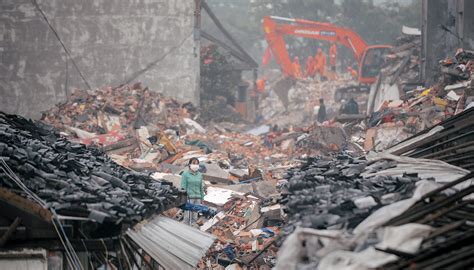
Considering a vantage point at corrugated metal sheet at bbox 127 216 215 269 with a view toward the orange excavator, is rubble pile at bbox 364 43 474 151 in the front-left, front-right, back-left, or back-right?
front-right

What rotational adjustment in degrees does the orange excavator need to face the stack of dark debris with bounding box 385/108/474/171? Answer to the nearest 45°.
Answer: approximately 90° to its left

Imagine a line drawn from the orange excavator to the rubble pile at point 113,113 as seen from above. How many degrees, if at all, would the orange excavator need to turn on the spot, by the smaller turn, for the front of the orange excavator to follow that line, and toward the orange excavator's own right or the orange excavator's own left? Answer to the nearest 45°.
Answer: approximately 90° to the orange excavator's own left

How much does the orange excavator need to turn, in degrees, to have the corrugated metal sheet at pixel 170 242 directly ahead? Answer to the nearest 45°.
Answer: approximately 90° to its left

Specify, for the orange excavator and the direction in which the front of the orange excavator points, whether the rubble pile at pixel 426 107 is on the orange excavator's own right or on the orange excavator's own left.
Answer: on the orange excavator's own left

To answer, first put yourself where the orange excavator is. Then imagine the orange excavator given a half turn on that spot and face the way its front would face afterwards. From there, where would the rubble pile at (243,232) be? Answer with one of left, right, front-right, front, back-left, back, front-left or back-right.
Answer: right

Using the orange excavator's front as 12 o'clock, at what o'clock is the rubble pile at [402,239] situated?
The rubble pile is roughly at 9 o'clock from the orange excavator.

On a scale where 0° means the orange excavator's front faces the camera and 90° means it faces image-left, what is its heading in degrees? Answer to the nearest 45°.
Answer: approximately 90°

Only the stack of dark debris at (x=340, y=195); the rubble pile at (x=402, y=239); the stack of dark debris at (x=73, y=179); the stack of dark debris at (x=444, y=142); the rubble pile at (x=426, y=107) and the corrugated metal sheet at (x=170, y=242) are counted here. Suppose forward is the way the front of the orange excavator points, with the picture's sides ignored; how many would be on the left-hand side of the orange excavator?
6

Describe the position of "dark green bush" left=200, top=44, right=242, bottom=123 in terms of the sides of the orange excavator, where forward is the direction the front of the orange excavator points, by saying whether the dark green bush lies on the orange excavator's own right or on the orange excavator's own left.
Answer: on the orange excavator's own left

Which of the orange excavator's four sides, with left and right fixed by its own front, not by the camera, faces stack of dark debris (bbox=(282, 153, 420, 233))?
left
